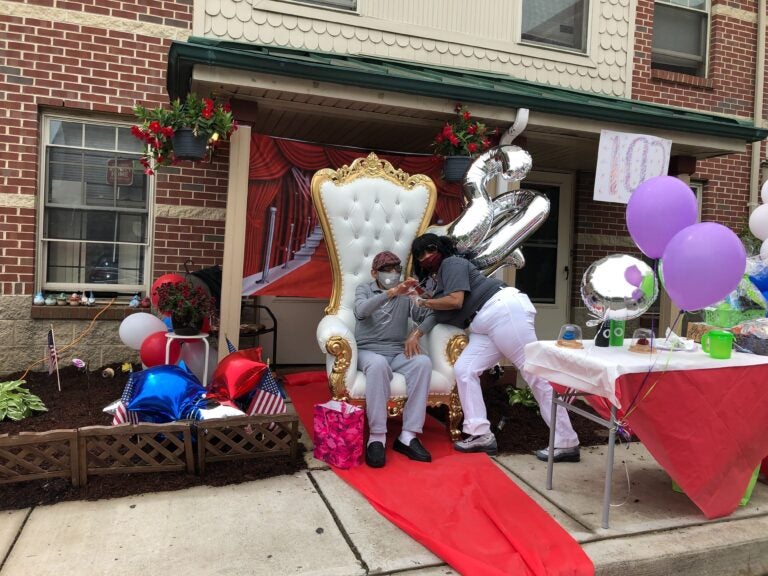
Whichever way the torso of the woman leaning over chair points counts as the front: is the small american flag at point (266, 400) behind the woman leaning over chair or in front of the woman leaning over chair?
in front

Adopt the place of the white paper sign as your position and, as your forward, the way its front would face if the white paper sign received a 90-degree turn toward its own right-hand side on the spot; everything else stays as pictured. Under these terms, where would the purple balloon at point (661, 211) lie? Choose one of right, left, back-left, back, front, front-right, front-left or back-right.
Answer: left

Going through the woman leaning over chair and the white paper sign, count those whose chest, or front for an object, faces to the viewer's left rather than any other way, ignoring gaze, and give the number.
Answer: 1

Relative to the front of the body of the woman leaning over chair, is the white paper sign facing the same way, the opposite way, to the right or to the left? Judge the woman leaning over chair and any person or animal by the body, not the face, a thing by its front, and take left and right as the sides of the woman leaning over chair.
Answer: to the left

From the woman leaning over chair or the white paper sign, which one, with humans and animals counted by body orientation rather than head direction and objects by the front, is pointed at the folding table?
the white paper sign

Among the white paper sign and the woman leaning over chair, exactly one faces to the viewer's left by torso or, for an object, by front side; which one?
the woman leaning over chair

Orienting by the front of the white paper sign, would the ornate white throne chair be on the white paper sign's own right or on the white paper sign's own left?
on the white paper sign's own right

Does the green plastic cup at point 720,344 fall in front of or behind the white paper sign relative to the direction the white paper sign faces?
in front

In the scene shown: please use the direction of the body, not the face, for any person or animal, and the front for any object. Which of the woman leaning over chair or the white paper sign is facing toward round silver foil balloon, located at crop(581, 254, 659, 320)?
the white paper sign

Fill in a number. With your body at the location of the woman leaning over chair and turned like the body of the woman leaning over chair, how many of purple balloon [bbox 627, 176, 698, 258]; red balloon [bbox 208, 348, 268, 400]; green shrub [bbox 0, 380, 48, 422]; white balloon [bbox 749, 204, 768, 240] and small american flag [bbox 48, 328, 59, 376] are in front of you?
3

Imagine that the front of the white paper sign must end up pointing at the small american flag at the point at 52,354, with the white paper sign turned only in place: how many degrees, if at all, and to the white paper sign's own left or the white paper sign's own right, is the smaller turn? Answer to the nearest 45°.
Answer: approximately 45° to the white paper sign's own right

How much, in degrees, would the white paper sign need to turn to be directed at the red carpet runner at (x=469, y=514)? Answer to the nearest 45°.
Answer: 0° — it already faces it

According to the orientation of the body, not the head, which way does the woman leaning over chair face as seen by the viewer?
to the viewer's left

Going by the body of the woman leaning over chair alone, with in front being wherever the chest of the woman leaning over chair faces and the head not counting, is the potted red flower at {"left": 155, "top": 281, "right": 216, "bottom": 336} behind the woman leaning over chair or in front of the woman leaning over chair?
in front

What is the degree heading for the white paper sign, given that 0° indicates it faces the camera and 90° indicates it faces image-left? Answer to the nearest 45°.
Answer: approximately 0°

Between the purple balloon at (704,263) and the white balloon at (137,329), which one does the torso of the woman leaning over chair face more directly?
the white balloon

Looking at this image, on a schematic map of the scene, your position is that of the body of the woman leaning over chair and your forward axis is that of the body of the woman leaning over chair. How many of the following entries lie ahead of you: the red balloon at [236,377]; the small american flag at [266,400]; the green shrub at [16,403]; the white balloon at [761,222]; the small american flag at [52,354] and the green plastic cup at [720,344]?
4

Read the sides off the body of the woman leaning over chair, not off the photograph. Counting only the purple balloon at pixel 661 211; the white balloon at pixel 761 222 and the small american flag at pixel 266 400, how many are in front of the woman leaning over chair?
1
